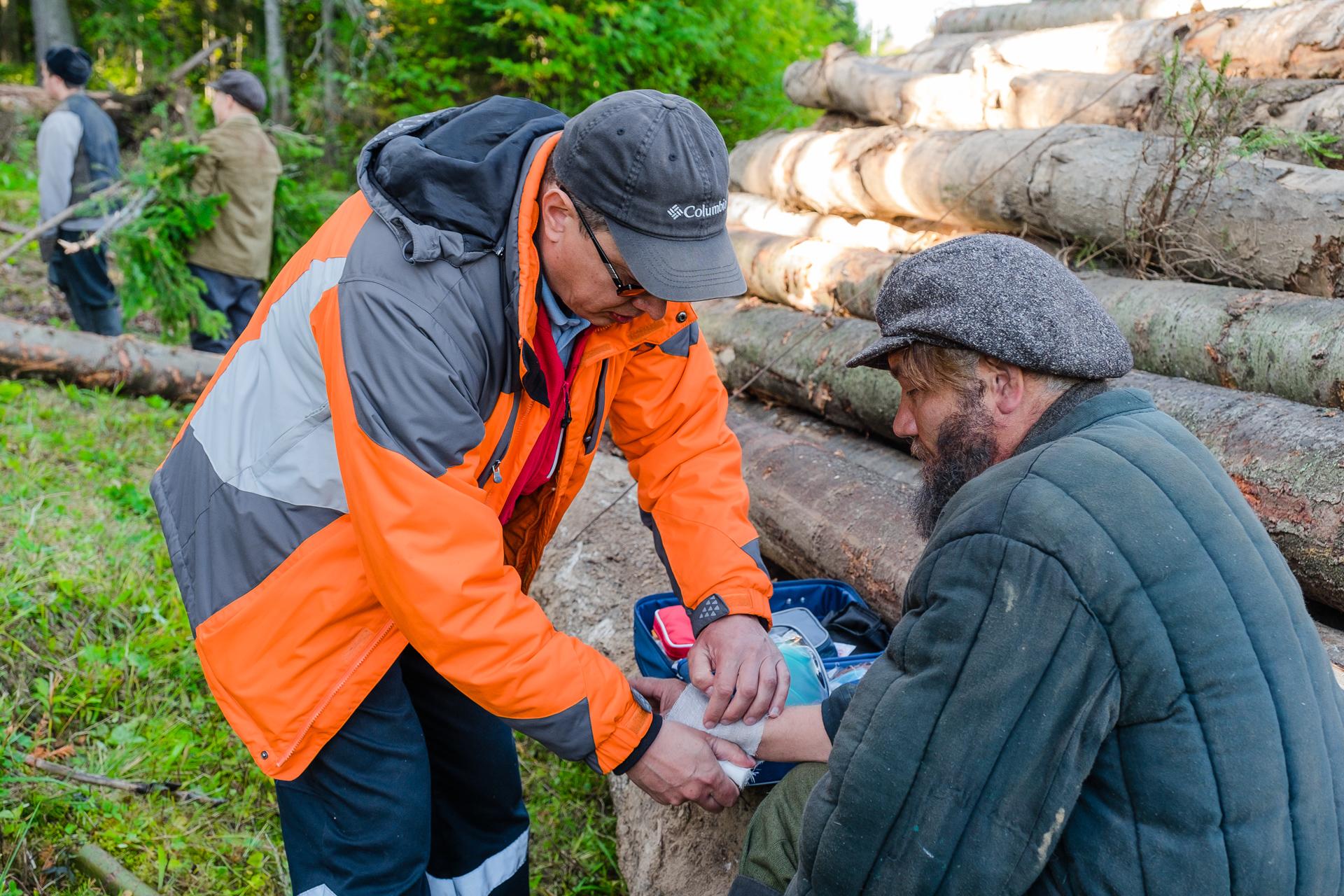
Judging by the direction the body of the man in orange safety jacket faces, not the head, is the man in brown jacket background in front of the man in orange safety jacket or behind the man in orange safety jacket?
behind

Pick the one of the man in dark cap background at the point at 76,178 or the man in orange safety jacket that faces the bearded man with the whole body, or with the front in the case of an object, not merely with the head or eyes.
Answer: the man in orange safety jacket

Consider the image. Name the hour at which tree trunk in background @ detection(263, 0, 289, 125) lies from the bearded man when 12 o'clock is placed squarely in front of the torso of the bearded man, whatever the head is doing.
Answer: The tree trunk in background is roughly at 12 o'clock from the bearded man.

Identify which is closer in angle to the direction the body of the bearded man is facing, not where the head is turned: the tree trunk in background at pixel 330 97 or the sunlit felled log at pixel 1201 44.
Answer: the tree trunk in background

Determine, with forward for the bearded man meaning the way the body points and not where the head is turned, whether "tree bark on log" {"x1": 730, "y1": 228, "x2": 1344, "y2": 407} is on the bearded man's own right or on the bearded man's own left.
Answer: on the bearded man's own right

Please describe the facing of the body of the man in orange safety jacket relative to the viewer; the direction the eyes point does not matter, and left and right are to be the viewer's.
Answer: facing the viewer and to the right of the viewer

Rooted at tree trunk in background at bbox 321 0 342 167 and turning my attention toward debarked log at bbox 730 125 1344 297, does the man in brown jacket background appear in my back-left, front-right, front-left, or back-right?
front-right

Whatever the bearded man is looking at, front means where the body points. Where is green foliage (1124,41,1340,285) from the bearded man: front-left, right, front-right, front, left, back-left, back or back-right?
front-right

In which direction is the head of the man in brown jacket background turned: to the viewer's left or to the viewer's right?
to the viewer's left

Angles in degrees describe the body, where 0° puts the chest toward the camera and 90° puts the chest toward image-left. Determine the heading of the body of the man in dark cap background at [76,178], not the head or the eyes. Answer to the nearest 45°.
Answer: approximately 135°

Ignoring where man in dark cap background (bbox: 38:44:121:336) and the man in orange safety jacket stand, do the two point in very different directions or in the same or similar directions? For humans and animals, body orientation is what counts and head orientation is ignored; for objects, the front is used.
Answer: very different directions

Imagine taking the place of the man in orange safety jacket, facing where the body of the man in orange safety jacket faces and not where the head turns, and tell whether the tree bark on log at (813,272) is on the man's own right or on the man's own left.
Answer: on the man's own left

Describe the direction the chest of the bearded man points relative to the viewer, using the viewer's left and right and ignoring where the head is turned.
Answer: facing away from the viewer and to the left of the viewer

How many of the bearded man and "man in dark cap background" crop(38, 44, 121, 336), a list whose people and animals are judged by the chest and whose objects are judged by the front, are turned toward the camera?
0
